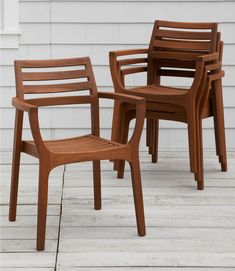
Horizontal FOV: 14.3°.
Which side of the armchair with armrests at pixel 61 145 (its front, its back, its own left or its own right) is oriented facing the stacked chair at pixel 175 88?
left

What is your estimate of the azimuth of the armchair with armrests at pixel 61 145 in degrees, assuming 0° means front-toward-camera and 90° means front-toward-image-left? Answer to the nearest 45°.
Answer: approximately 315°

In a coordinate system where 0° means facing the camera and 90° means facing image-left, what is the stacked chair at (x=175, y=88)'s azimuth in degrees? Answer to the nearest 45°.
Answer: approximately 45°

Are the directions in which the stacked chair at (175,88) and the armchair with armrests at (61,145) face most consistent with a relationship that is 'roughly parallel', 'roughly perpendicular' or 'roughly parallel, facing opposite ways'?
roughly perpendicular
